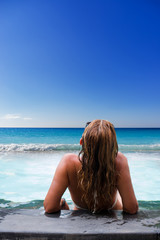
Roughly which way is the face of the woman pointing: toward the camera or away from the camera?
away from the camera

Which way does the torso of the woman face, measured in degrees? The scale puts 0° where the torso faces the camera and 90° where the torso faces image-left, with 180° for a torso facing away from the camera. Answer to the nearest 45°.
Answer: approximately 180°
